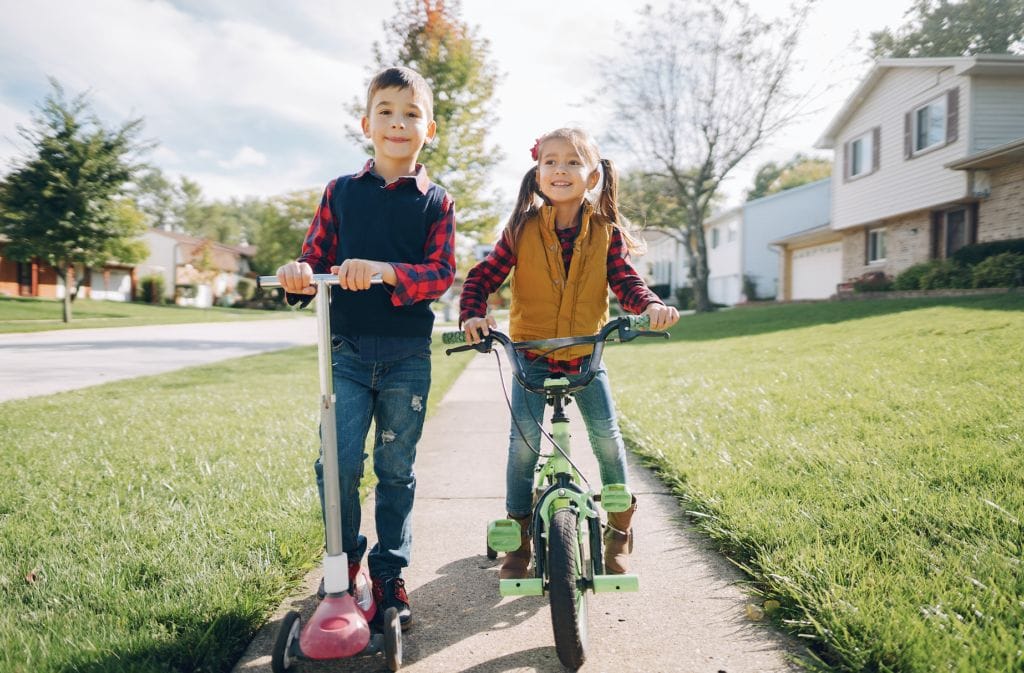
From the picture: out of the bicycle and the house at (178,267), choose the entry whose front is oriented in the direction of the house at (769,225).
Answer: the house at (178,267)

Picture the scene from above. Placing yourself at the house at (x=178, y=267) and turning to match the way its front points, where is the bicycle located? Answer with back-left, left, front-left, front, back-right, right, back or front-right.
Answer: front-right

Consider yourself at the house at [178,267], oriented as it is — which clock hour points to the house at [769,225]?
the house at [769,225] is roughly at 12 o'clock from the house at [178,267].

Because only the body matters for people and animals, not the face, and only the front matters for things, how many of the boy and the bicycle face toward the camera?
2

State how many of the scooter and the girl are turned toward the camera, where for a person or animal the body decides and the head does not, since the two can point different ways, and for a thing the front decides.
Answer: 2

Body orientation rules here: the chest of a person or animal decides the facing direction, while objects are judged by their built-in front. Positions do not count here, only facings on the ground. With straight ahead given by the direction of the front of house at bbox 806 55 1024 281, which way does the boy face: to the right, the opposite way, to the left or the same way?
to the left

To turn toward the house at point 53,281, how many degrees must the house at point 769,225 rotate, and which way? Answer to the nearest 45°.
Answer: approximately 45° to its right

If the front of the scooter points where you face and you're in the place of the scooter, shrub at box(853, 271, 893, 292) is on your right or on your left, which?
on your left

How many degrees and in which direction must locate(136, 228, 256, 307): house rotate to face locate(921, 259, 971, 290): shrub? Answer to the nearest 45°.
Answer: approximately 45° to its right

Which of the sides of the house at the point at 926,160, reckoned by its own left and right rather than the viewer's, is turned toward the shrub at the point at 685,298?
right

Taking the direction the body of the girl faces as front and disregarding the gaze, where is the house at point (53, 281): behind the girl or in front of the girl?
behind

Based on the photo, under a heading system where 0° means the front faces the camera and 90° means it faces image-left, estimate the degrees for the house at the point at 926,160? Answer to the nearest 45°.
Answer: approximately 45°

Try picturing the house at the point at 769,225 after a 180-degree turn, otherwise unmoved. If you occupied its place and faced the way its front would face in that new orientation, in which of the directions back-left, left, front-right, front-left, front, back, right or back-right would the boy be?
back-right

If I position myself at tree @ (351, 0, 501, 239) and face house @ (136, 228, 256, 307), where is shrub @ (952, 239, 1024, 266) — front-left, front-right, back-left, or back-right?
back-right
